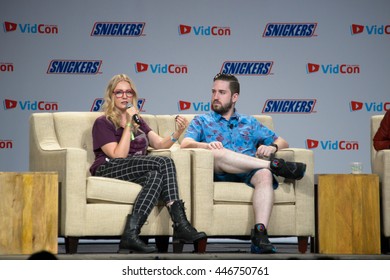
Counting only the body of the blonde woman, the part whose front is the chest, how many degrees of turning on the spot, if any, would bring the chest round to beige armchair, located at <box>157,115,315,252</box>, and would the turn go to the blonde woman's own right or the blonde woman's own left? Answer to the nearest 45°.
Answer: approximately 45° to the blonde woman's own left

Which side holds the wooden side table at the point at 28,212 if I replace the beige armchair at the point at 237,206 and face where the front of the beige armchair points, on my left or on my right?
on my right

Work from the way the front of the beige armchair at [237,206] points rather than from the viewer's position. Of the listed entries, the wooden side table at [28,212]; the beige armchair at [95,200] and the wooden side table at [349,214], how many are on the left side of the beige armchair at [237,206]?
1

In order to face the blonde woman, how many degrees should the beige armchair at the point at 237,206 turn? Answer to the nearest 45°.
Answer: approximately 90° to its right

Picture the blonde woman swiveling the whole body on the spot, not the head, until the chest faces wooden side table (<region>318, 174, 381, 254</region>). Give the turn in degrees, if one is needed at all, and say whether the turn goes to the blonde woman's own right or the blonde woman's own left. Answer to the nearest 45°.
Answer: approximately 45° to the blonde woman's own left

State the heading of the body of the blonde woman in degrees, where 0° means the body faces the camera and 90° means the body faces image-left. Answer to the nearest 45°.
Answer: approximately 315°

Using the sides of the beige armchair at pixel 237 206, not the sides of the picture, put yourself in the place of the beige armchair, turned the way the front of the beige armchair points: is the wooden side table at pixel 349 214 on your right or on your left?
on your left

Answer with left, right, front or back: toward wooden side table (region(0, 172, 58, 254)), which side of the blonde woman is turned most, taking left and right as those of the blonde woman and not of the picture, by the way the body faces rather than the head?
right
